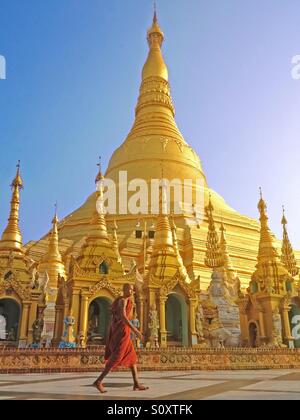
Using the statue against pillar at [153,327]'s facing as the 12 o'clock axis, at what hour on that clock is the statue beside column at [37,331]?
the statue beside column at [37,331] is roughly at 3 o'clock from the statue against pillar at [153,327].

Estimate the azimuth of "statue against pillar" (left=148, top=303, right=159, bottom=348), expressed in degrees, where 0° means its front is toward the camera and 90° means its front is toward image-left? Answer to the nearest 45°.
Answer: approximately 0°

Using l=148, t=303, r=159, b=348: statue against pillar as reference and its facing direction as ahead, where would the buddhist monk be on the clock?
The buddhist monk is roughly at 12 o'clock from the statue against pillar.

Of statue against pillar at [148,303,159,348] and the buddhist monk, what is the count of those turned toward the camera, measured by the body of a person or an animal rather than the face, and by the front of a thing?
1

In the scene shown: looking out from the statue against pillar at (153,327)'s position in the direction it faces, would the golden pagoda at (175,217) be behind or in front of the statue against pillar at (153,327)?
behind

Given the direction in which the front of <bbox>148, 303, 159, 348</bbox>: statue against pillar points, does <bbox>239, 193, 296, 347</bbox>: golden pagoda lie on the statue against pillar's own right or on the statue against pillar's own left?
on the statue against pillar's own left

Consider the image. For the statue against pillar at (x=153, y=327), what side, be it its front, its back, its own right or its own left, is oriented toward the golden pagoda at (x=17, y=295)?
right

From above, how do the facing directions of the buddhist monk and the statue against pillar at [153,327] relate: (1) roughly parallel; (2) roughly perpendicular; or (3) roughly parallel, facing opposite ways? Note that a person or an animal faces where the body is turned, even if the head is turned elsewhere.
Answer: roughly perpendicular
